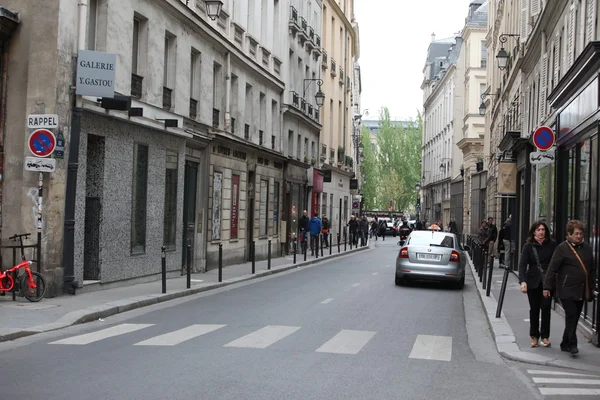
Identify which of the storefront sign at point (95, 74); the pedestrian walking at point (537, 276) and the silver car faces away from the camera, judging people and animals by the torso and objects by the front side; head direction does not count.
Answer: the silver car

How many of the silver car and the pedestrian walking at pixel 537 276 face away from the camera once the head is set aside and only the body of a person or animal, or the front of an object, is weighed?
1

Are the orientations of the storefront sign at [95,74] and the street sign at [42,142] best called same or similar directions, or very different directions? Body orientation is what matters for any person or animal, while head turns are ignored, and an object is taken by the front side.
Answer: same or similar directions

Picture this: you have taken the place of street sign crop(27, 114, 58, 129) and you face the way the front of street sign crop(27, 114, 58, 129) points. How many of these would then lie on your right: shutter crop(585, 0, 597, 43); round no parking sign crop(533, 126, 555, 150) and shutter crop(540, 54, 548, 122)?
0

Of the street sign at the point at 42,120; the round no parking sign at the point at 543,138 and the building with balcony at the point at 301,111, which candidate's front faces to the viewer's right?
the building with balcony

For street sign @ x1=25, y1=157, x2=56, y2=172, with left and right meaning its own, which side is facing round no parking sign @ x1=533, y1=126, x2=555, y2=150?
left

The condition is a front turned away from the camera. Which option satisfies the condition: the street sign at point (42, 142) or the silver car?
the silver car

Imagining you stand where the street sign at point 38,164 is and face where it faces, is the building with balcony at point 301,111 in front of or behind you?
behind

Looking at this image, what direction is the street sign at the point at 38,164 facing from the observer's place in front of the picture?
facing the viewer

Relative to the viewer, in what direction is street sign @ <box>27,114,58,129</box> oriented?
toward the camera

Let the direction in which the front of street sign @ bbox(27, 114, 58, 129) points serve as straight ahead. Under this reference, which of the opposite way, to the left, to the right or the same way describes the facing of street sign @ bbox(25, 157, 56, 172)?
the same way

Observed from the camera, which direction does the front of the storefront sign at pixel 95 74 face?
facing the viewer

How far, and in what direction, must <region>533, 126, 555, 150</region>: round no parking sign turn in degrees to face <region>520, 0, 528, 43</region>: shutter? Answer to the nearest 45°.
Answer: approximately 180°

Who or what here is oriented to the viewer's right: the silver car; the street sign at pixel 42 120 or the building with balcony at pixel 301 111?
the building with balcony

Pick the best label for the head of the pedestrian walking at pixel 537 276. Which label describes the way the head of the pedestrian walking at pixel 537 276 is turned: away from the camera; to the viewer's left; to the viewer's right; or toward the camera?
toward the camera
